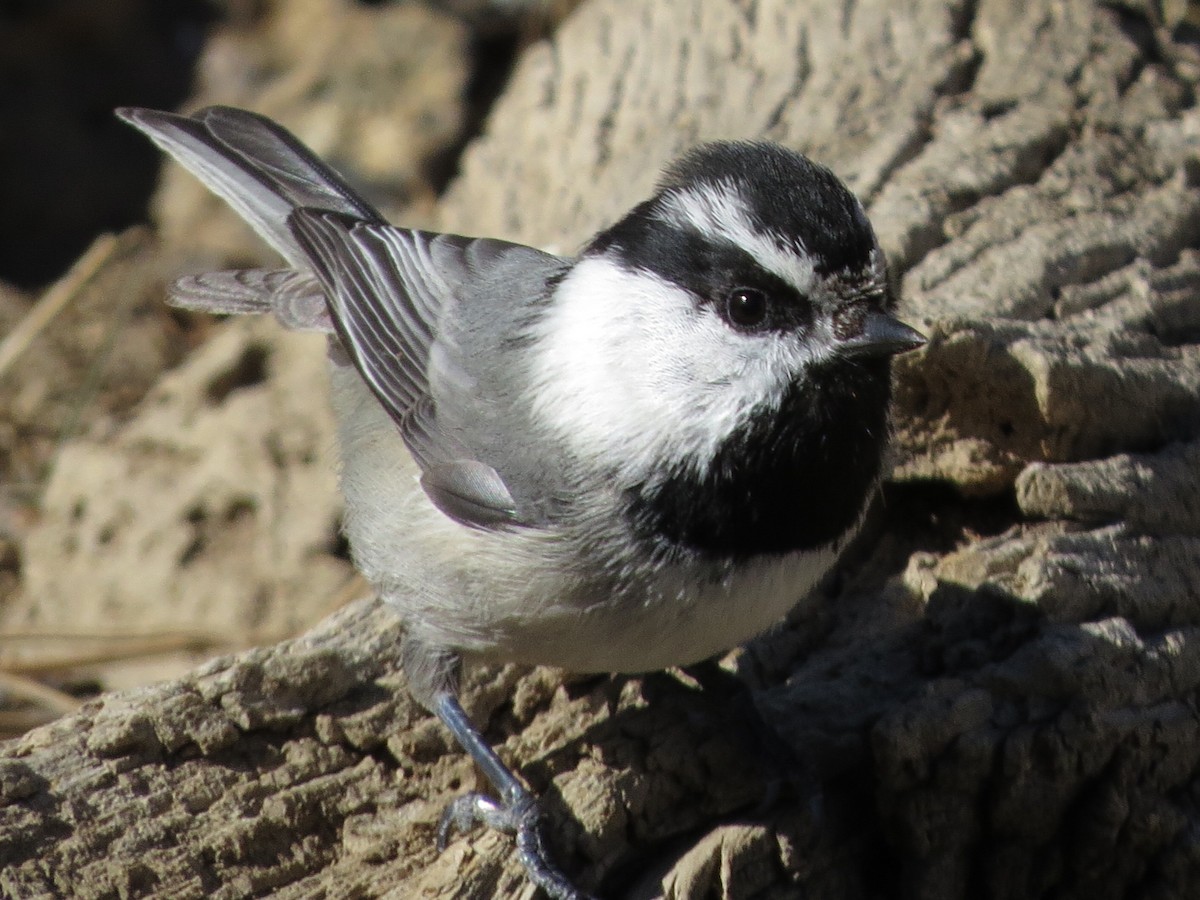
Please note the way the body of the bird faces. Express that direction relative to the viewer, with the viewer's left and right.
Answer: facing the viewer and to the right of the viewer
